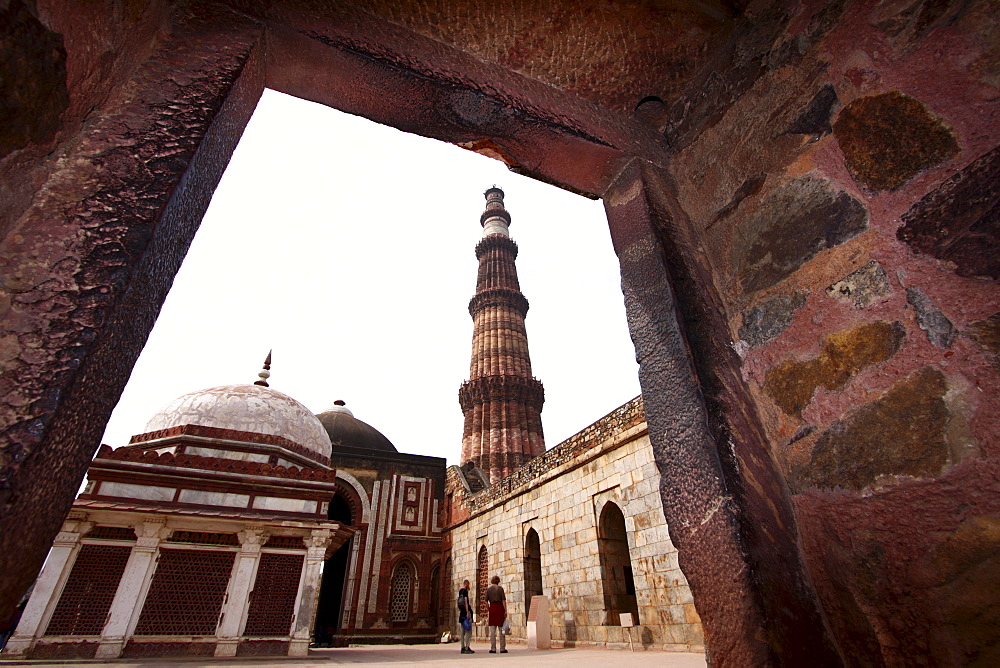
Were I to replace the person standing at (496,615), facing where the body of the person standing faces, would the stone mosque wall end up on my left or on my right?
on my right

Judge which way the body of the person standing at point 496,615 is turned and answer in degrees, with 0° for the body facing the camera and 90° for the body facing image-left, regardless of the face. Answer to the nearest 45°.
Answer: approximately 180°

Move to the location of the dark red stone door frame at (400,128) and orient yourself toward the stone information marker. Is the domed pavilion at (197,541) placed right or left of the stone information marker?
left

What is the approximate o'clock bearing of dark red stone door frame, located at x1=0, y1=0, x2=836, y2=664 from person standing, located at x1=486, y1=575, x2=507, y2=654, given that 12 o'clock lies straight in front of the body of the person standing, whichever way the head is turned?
The dark red stone door frame is roughly at 6 o'clock from the person standing.

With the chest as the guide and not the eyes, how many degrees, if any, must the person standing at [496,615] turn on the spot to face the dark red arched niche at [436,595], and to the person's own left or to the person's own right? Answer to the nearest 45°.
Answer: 0° — they already face it

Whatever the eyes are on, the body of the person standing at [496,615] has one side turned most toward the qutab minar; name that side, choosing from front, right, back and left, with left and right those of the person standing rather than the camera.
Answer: front

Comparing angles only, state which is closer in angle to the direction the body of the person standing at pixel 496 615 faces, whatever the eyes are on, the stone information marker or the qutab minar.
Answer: the qutab minar

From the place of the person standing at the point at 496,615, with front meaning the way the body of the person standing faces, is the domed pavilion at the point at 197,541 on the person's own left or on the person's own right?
on the person's own left

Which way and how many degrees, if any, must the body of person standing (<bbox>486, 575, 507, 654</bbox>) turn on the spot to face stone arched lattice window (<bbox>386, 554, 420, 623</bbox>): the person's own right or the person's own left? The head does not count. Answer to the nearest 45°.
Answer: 0° — they already face it

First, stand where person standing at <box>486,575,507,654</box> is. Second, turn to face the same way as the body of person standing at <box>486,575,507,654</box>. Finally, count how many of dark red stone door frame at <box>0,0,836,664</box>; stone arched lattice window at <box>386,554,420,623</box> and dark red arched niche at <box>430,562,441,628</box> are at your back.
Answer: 1

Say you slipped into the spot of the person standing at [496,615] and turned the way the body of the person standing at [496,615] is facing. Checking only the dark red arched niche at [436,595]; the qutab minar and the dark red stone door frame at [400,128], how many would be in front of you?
2
